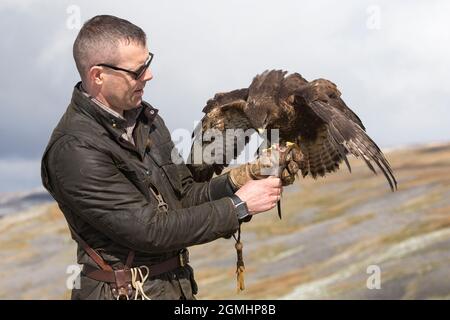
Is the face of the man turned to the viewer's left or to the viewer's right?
to the viewer's right

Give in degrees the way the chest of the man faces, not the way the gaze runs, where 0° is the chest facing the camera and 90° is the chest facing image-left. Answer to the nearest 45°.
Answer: approximately 315°

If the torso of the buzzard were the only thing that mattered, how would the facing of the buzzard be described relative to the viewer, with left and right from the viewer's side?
facing the viewer and to the left of the viewer
